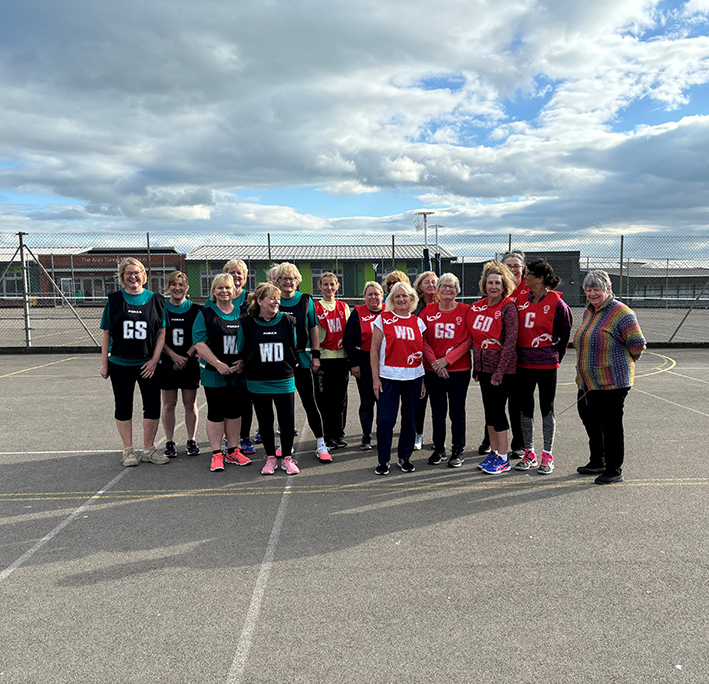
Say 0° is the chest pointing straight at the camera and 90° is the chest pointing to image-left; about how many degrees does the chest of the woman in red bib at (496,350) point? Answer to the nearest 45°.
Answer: approximately 45°

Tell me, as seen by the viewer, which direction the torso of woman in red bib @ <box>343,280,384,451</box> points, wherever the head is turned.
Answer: toward the camera

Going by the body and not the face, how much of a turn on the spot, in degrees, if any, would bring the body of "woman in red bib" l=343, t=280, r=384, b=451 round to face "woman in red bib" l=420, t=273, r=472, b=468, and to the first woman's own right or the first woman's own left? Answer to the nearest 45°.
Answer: approximately 45° to the first woman's own left

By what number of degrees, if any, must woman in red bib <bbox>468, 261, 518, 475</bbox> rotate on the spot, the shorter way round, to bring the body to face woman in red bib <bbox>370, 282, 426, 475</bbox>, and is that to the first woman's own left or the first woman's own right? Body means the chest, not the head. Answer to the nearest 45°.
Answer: approximately 45° to the first woman's own right

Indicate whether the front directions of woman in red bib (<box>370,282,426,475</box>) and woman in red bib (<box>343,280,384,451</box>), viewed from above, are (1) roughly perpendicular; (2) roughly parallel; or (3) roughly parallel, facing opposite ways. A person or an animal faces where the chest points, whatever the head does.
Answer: roughly parallel

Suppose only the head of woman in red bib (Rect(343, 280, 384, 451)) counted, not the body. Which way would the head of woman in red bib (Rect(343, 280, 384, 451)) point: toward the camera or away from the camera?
toward the camera

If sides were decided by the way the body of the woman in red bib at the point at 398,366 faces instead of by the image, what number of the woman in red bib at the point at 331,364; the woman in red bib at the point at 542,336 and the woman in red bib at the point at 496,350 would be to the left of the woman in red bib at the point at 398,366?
2

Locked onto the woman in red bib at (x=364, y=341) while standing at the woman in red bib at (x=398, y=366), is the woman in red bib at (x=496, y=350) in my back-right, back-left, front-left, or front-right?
back-right

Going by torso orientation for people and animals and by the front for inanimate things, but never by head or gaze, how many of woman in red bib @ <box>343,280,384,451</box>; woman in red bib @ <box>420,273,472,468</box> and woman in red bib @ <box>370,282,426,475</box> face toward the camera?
3

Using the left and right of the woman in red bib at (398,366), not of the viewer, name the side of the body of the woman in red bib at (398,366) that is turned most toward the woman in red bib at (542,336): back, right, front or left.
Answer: left

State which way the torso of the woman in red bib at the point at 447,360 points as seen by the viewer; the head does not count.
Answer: toward the camera
